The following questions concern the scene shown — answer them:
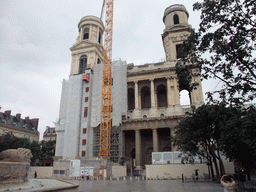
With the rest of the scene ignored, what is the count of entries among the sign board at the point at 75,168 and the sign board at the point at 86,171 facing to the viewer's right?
0

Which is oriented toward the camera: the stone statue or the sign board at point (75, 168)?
the sign board

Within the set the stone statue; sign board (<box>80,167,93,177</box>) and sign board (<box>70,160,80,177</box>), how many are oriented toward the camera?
2

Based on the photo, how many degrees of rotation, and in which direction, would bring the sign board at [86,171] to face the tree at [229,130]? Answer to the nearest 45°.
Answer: approximately 45° to its left

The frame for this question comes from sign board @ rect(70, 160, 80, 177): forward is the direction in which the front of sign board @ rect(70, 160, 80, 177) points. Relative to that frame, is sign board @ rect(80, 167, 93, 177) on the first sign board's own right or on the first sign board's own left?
on the first sign board's own left

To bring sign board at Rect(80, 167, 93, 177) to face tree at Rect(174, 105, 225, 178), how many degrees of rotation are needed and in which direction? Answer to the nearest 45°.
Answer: approximately 45° to its left

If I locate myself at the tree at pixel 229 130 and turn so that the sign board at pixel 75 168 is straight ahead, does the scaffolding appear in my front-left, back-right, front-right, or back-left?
front-right

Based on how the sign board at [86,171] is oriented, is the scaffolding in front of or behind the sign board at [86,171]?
behind

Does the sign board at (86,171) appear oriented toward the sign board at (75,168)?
no

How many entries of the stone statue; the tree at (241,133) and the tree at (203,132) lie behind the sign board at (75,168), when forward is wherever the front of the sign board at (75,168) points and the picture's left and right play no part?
0

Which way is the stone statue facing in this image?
to the viewer's right

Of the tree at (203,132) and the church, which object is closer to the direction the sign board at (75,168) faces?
the tree

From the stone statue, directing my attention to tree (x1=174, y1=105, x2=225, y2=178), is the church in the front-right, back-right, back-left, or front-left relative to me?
front-left

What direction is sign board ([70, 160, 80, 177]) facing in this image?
toward the camera

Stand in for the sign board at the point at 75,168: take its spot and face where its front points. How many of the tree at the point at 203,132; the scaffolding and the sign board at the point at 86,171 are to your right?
0

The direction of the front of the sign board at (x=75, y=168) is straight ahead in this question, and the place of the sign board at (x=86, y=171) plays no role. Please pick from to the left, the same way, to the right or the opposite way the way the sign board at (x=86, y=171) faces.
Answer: the same way

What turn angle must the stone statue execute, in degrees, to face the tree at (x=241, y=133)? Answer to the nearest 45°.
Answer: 0° — it already faces it

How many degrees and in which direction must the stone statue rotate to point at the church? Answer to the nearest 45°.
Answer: approximately 45° to its left
